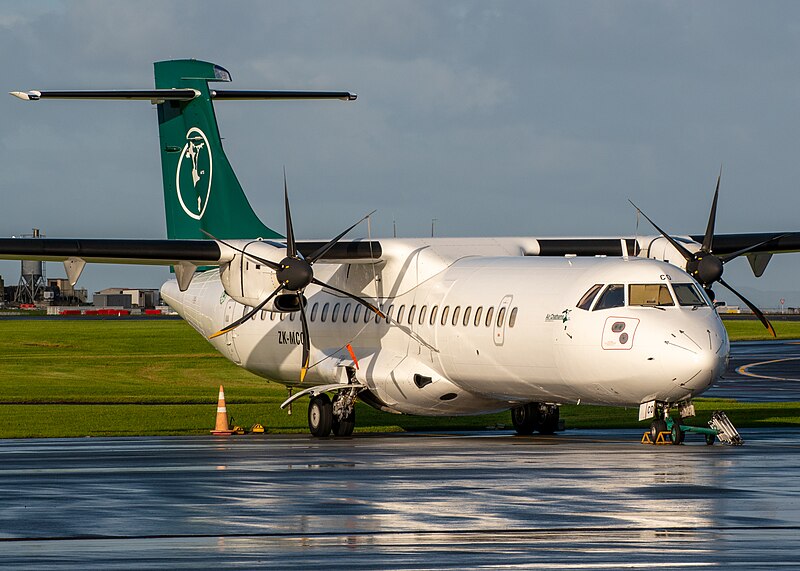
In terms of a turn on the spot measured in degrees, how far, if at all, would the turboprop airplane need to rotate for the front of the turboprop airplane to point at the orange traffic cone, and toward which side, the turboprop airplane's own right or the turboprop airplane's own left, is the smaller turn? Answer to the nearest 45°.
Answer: approximately 135° to the turboprop airplane's own right
